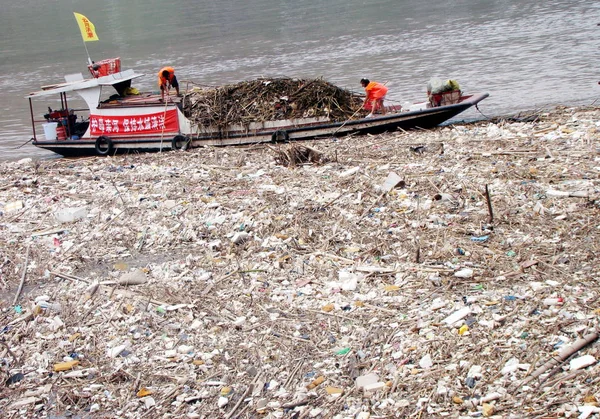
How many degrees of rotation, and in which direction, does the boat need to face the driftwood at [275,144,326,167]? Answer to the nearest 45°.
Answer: approximately 45° to its right

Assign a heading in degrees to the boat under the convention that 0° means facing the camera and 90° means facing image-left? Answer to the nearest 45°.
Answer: approximately 270°
